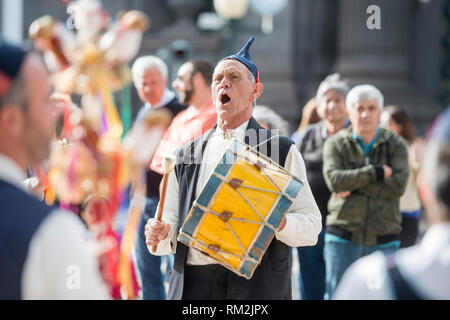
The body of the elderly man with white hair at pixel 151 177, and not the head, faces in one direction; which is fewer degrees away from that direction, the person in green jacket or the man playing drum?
the man playing drum

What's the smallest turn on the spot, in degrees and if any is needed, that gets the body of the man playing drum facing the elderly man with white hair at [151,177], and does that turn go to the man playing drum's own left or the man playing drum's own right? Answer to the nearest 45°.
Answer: approximately 135° to the man playing drum's own right

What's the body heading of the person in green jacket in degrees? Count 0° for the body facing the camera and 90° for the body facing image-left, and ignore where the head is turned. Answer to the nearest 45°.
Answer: approximately 0°

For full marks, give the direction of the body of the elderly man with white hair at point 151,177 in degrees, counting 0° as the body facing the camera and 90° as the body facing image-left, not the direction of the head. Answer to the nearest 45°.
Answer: approximately 45°

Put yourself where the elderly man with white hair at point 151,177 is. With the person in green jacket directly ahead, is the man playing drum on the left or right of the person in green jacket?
right

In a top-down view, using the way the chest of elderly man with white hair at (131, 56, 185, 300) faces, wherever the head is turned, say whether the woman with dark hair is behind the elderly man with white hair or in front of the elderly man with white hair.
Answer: behind

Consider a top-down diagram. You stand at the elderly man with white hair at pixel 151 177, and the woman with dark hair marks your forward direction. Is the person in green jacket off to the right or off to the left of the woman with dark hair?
right

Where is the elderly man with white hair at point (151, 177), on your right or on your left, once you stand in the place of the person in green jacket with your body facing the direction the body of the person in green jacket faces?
on your right

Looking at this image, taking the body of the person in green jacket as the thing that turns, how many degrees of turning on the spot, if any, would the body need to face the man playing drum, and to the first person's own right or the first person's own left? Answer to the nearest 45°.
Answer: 0° — they already face them

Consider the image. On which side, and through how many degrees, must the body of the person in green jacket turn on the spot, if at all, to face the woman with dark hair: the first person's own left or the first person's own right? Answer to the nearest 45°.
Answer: approximately 180°
